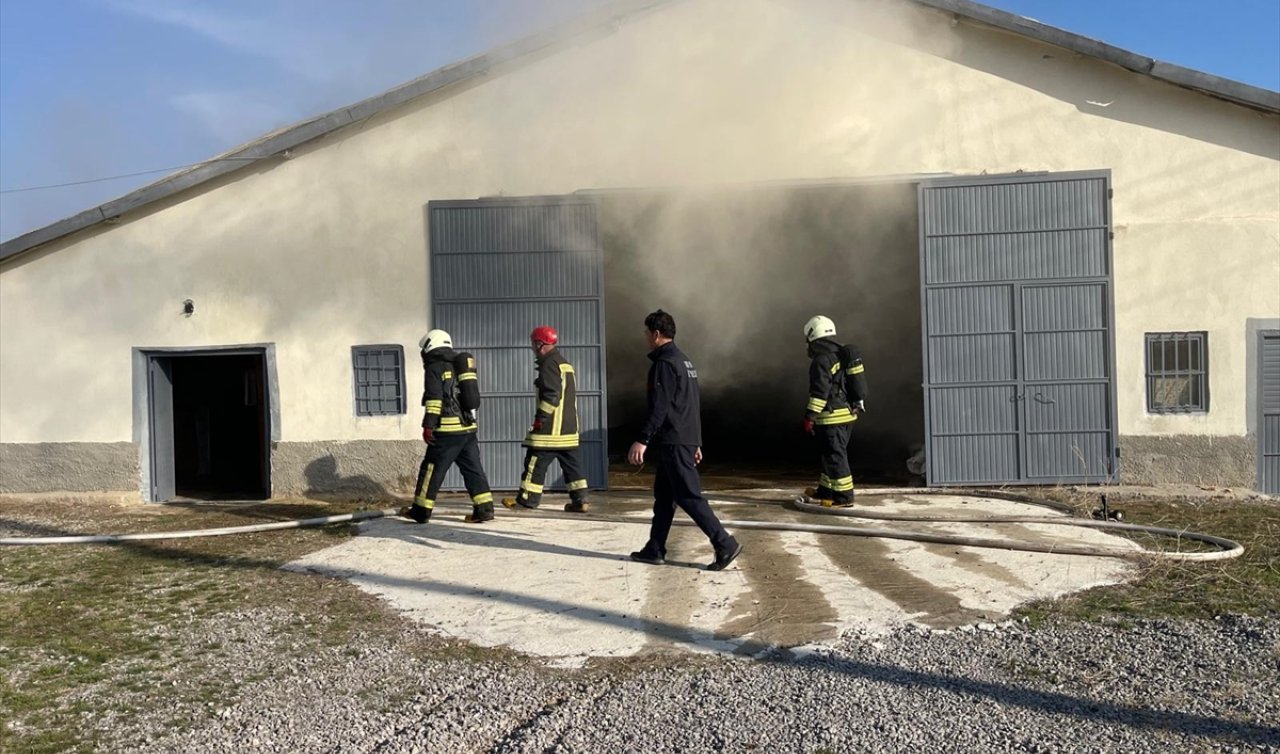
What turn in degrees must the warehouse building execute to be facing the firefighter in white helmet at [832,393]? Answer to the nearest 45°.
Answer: approximately 45° to its left

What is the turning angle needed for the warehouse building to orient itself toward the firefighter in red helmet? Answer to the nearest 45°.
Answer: approximately 45° to its right

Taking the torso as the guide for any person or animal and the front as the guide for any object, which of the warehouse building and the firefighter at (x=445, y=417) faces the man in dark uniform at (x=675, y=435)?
the warehouse building

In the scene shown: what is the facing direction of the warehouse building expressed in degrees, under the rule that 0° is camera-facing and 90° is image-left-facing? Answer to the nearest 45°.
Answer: approximately 0°

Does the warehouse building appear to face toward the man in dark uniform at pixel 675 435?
yes
